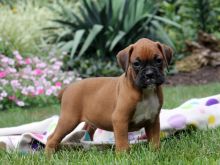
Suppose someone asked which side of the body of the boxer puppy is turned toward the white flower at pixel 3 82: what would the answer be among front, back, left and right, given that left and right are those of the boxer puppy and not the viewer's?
back

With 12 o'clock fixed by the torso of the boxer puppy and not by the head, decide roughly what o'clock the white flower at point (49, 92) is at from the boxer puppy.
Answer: The white flower is roughly at 7 o'clock from the boxer puppy.

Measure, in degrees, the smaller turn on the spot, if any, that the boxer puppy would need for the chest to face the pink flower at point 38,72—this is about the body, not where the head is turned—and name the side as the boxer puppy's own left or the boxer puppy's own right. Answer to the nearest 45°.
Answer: approximately 135° to the boxer puppy's own left

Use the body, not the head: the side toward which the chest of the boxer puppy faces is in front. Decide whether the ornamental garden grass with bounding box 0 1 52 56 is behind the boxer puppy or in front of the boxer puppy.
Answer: behind

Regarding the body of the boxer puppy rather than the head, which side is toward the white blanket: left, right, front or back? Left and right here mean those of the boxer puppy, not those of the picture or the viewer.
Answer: left

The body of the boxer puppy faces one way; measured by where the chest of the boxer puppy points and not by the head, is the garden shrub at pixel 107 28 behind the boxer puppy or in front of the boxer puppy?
behind

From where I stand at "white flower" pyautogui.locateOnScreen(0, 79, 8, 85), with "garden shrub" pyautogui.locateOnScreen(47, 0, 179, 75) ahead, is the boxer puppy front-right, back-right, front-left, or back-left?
back-right
